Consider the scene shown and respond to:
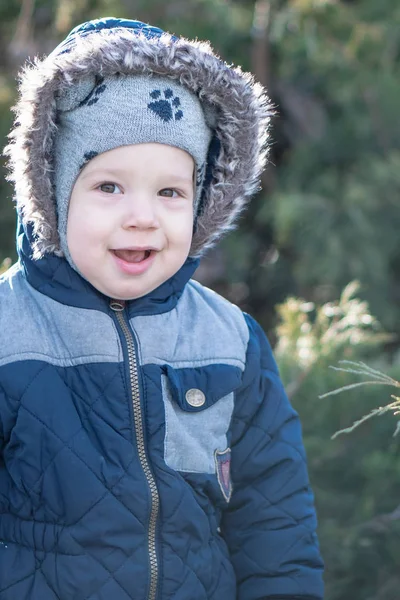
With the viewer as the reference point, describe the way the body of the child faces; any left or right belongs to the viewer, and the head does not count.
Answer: facing the viewer

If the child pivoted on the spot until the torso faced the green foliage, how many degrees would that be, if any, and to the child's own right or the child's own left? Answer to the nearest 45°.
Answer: approximately 135° to the child's own left
